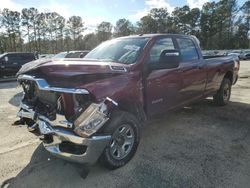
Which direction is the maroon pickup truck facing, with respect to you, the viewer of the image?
facing the viewer and to the left of the viewer

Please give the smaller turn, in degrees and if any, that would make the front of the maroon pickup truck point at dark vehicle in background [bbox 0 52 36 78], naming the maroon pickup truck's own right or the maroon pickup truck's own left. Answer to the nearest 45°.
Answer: approximately 90° to the maroon pickup truck's own right
